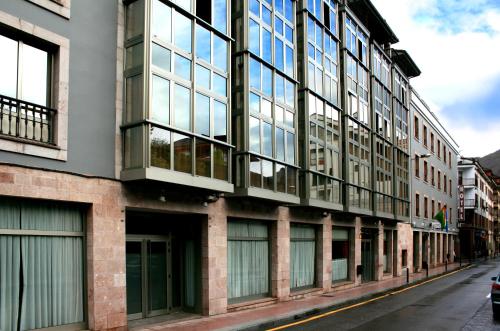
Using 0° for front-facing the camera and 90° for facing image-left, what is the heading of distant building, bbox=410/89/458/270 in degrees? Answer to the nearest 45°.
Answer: approximately 270°

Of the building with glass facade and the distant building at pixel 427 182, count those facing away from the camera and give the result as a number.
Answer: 0

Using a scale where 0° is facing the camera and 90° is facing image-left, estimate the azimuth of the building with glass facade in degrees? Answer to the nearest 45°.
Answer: approximately 315°

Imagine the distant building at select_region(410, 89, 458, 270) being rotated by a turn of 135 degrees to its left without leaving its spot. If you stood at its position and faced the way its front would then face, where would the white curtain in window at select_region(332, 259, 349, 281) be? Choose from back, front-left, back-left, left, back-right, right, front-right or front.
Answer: back-left

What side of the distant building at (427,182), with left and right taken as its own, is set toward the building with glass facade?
right

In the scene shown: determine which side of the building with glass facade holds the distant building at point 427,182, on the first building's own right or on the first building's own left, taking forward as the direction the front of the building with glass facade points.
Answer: on the first building's own left
